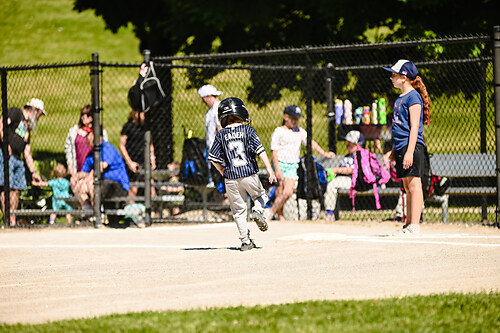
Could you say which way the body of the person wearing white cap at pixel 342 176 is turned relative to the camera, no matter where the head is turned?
to the viewer's left

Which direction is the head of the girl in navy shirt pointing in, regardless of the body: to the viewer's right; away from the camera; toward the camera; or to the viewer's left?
to the viewer's left

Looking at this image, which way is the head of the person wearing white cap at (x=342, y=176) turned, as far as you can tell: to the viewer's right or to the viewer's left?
to the viewer's left

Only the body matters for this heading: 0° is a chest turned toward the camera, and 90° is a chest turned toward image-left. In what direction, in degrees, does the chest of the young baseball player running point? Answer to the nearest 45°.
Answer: approximately 180°

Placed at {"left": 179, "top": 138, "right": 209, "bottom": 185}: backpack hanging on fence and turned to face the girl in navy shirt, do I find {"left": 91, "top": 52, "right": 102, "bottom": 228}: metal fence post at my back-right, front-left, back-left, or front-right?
back-right

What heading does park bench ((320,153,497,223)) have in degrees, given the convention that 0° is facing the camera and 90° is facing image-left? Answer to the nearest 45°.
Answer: approximately 0°

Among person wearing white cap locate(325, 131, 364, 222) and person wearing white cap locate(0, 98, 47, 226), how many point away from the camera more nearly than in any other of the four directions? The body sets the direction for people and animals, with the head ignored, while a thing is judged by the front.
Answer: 0

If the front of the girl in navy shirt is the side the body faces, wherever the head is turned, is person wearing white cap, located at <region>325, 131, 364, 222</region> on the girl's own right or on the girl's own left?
on the girl's own right

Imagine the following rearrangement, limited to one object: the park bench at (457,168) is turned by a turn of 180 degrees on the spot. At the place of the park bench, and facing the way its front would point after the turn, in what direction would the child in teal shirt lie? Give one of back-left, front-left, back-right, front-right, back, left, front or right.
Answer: left
